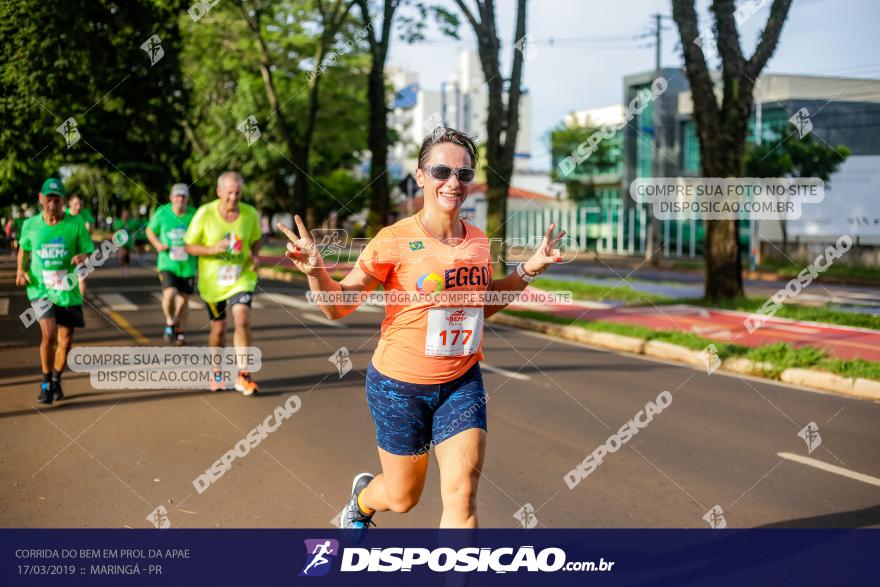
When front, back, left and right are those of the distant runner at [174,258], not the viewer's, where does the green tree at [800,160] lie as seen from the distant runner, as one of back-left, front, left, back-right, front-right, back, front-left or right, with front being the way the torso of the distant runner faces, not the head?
back-left

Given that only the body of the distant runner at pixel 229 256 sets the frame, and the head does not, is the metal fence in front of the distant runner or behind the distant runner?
behind

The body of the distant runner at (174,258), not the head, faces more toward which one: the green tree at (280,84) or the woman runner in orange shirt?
the woman runner in orange shirt

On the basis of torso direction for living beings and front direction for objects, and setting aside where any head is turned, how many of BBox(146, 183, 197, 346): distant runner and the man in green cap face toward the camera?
2

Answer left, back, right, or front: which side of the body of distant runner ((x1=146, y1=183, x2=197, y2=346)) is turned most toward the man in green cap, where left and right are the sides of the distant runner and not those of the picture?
front

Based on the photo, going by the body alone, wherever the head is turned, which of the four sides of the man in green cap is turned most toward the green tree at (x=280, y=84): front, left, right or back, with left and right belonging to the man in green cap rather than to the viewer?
back

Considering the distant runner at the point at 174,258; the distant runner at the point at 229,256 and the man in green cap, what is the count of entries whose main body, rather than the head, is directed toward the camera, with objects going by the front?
3

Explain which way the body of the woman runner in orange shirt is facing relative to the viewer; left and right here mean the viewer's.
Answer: facing the viewer and to the right of the viewer
